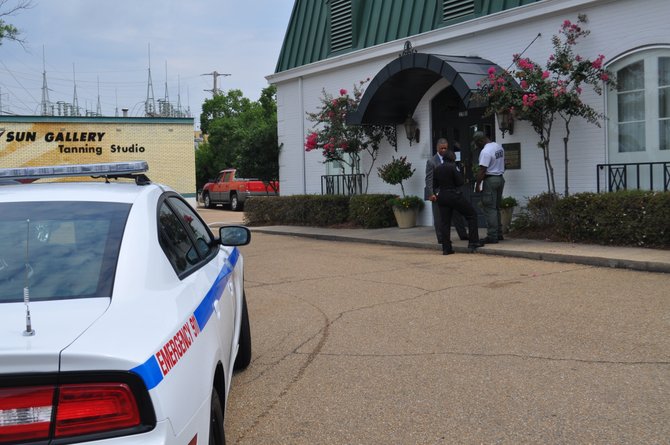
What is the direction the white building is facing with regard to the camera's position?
facing the viewer and to the left of the viewer

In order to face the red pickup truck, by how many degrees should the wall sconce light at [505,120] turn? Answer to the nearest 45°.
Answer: approximately 90° to its right

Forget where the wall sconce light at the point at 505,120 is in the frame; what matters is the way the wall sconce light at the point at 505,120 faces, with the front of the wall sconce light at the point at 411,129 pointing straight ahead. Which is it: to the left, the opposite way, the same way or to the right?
the same way

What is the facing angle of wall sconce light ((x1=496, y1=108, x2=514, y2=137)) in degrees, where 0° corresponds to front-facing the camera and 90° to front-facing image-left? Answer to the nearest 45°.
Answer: approximately 45°

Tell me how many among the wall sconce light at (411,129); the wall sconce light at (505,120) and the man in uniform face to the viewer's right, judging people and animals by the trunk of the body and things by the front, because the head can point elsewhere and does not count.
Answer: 0

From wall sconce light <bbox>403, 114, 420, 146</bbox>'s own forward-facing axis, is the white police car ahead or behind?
ahead

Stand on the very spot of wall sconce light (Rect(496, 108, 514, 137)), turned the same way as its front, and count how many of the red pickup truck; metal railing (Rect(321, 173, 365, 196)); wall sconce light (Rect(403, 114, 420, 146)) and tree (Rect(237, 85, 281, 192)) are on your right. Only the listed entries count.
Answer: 4

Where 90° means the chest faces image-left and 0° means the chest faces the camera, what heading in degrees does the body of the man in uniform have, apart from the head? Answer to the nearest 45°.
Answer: approximately 135°

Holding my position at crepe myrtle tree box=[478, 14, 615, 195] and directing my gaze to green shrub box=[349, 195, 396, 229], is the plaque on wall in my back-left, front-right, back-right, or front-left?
front-right

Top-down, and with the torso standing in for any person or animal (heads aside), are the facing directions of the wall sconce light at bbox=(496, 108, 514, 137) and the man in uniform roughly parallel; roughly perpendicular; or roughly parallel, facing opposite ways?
roughly perpendicular

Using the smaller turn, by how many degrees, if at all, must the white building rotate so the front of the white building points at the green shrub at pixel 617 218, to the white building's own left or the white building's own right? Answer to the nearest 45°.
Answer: approximately 90° to the white building's own left

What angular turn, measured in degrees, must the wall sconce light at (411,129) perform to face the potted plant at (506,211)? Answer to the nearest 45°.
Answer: approximately 90° to its left

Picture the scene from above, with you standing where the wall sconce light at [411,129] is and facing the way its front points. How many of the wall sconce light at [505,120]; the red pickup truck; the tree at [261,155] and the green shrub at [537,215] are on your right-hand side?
2

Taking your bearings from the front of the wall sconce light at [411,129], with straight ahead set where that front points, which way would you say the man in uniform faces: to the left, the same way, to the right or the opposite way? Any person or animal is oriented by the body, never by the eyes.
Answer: to the right

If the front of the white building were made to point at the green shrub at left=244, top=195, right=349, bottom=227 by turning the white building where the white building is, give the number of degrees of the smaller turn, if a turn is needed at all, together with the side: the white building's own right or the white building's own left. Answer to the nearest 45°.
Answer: approximately 90° to the white building's own right

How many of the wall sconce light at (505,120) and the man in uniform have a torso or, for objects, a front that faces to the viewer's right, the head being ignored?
0

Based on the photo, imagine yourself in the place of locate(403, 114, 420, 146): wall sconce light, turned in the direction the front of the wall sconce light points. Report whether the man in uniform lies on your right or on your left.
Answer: on your left
